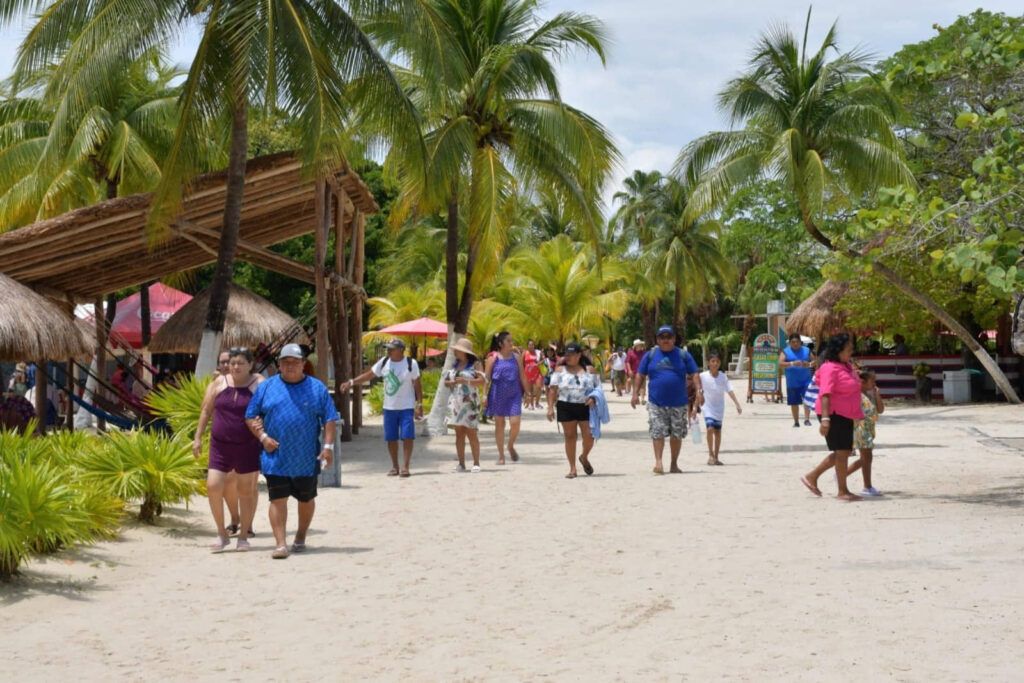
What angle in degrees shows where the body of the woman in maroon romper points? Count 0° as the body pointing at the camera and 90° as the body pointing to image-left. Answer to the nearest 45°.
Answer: approximately 0°

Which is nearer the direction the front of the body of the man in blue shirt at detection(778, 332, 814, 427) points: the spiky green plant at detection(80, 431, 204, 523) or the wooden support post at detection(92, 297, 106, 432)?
the spiky green plant

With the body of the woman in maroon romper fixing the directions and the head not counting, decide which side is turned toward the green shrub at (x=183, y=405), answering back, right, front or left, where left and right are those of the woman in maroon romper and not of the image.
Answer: back

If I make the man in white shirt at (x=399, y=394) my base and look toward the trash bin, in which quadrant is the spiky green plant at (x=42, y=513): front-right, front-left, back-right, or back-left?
back-right

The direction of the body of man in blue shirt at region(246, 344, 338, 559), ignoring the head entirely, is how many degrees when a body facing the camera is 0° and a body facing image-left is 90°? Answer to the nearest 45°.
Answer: approximately 0°

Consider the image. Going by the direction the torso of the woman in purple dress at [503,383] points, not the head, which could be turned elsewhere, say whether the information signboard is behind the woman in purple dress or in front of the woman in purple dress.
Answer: behind

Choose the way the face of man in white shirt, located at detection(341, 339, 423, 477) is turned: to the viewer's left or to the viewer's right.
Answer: to the viewer's left

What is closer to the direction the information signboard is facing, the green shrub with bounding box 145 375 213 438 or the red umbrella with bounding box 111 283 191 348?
the green shrub

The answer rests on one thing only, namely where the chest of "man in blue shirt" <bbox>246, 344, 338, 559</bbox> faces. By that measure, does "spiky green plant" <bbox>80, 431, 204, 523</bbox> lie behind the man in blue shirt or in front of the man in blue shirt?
behind
